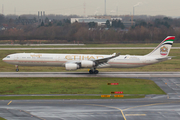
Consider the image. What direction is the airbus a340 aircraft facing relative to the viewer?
to the viewer's left
